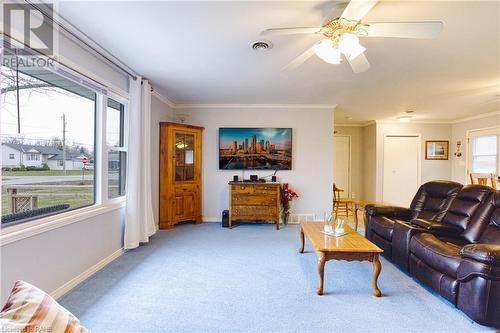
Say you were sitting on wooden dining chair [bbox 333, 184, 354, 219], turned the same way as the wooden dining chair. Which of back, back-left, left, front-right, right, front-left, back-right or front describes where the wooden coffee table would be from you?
front-right

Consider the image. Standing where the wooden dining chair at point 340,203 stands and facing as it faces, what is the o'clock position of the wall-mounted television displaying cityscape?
The wall-mounted television displaying cityscape is roughly at 6 o'clock from the wooden dining chair.

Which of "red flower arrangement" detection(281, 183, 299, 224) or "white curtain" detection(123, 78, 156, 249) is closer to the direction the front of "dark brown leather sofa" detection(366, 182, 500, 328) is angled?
the white curtain

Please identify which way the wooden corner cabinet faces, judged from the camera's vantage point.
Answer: facing the viewer and to the right of the viewer

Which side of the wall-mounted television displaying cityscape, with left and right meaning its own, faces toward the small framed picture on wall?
left

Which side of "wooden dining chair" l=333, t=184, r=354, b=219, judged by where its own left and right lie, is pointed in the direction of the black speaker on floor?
back

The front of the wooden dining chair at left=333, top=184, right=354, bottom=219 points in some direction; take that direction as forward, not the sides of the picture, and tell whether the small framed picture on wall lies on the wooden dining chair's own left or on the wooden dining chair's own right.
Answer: on the wooden dining chair's own left

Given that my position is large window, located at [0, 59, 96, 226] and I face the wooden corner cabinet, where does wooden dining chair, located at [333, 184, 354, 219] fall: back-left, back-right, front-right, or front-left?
front-right

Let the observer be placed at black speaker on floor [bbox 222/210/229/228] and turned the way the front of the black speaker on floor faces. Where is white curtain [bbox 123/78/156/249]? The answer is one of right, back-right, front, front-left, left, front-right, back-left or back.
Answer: front-right

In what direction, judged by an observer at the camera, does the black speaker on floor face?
facing the viewer

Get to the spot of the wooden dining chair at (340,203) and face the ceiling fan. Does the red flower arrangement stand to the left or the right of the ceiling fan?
right

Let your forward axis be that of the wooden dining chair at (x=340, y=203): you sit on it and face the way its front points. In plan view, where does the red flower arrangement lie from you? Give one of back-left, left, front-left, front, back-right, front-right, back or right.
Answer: back

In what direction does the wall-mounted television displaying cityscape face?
toward the camera

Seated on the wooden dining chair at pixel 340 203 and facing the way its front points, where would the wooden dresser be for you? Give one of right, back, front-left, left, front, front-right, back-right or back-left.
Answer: back

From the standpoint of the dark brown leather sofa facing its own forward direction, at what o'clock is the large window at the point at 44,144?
The large window is roughly at 12 o'clock from the dark brown leather sofa.

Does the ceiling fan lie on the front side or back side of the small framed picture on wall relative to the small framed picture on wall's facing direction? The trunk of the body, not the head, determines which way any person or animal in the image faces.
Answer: on the front side

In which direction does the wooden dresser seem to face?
toward the camera
